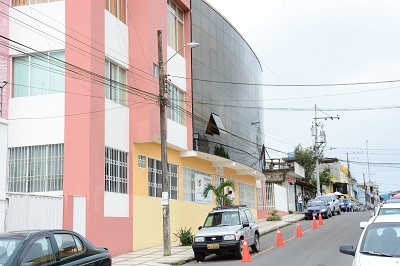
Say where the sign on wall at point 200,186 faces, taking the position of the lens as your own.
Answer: facing the viewer and to the right of the viewer

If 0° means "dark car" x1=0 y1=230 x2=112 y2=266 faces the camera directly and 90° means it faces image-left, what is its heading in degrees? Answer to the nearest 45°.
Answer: approximately 45°

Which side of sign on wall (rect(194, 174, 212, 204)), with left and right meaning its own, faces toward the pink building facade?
right

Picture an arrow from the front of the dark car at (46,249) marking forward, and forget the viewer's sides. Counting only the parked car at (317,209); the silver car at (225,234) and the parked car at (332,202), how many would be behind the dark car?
3

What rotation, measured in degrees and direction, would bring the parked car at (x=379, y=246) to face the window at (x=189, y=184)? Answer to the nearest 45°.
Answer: approximately 135° to its right

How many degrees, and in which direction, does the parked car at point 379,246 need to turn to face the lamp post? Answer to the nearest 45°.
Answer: approximately 135° to its right

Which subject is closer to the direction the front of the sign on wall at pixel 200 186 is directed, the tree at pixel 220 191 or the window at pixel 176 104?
the tree

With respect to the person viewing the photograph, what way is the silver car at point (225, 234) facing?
facing the viewer and to the left of the viewer

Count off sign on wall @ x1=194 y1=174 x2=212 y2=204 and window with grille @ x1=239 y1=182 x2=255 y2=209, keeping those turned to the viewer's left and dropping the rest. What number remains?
0

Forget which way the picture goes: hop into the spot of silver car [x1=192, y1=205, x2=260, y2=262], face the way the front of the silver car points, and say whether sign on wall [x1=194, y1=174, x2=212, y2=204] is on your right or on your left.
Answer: on your right

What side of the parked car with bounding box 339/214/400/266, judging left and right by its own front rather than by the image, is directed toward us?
front

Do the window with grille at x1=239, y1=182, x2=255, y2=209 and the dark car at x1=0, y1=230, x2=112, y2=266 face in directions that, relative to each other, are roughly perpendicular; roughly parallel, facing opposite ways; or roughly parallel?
roughly perpendicular

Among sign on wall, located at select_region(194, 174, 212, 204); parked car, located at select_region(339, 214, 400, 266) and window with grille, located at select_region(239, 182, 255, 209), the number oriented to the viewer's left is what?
0
